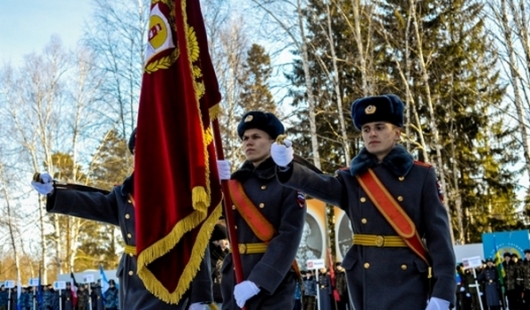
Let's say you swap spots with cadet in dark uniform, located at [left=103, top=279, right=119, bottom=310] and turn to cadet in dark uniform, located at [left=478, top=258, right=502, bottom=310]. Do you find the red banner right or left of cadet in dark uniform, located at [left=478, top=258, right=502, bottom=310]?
right

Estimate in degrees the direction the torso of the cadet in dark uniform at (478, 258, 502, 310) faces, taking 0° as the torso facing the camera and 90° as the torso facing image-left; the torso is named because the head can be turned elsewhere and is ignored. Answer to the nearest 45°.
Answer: approximately 0°

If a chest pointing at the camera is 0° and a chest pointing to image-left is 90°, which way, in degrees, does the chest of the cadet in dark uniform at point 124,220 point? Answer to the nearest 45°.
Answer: approximately 45°

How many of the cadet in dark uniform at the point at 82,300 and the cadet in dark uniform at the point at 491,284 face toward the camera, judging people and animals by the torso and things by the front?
2

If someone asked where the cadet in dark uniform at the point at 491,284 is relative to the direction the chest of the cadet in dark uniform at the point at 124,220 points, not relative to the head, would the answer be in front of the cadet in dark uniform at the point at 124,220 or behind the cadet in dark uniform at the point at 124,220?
behind

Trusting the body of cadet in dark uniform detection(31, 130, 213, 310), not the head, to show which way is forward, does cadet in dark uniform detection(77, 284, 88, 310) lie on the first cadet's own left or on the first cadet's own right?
on the first cadet's own right
